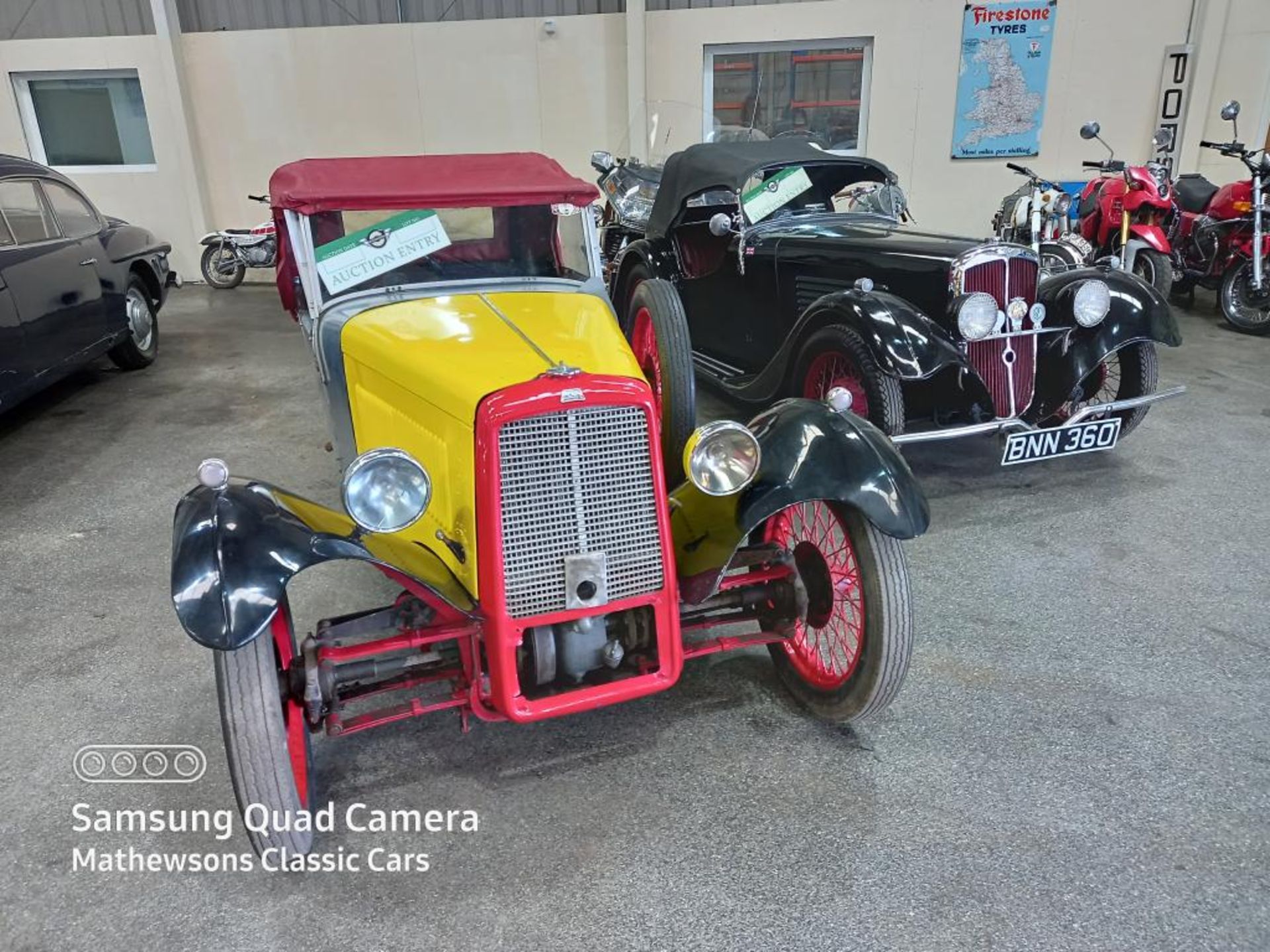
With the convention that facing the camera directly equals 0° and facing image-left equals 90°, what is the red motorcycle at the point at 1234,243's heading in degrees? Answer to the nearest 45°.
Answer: approximately 315°

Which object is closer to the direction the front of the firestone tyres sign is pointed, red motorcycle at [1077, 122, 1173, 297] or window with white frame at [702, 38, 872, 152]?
the red motorcycle

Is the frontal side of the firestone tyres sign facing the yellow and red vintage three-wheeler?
yes

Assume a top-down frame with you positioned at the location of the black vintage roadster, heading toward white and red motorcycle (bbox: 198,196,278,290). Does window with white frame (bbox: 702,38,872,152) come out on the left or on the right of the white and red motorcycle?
right

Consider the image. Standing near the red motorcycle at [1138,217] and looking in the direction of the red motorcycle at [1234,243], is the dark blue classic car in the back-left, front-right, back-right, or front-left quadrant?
back-right

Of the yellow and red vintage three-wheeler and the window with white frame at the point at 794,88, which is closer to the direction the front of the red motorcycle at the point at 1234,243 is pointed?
the yellow and red vintage three-wheeler

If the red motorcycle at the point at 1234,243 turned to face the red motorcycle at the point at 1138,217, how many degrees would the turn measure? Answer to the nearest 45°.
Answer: approximately 135° to its right

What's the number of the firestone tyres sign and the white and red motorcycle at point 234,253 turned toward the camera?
1

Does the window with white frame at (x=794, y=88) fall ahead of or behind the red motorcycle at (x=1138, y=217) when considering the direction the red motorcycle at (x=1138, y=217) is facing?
behind

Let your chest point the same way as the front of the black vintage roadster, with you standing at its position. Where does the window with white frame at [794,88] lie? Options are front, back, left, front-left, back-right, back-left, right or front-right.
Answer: back-left

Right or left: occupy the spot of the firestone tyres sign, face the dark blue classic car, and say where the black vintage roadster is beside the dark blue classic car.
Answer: left
